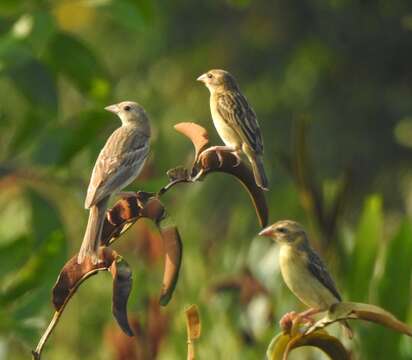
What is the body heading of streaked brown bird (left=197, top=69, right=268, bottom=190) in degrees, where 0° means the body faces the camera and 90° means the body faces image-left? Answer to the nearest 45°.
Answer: approximately 90°

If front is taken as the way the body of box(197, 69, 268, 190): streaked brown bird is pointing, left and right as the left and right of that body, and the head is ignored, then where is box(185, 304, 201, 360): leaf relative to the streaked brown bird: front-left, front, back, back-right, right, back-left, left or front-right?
left
